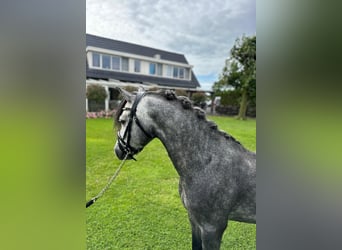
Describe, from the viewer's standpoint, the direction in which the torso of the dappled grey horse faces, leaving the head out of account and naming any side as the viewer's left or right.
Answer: facing to the left of the viewer
